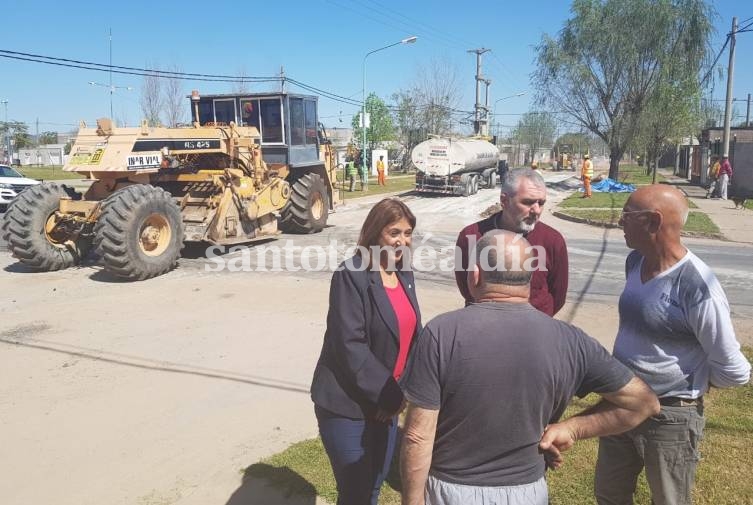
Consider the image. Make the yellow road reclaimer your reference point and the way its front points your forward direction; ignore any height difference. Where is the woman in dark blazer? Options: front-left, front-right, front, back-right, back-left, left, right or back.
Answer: back-right

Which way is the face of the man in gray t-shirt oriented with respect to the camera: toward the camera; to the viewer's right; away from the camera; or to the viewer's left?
away from the camera

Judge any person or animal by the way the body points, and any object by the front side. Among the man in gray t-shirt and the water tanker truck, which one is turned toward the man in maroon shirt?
the man in gray t-shirt

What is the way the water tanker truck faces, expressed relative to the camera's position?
facing away from the viewer and to the right of the viewer

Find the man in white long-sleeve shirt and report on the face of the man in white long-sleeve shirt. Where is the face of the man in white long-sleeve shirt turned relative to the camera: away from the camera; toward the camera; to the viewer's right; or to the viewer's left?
to the viewer's left

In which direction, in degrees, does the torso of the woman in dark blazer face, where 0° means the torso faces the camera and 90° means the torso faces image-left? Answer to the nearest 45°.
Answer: approximately 315°

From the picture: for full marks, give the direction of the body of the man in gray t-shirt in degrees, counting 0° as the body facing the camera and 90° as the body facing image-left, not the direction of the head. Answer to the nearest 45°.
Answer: approximately 180°

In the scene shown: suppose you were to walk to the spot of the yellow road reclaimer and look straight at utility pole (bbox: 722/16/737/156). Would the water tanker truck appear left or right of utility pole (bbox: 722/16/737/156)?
left

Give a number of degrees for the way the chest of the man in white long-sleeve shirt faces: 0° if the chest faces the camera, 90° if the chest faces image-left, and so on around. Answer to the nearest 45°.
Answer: approximately 45°

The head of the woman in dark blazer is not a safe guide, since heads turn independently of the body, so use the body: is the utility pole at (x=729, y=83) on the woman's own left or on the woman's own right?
on the woman's own left
